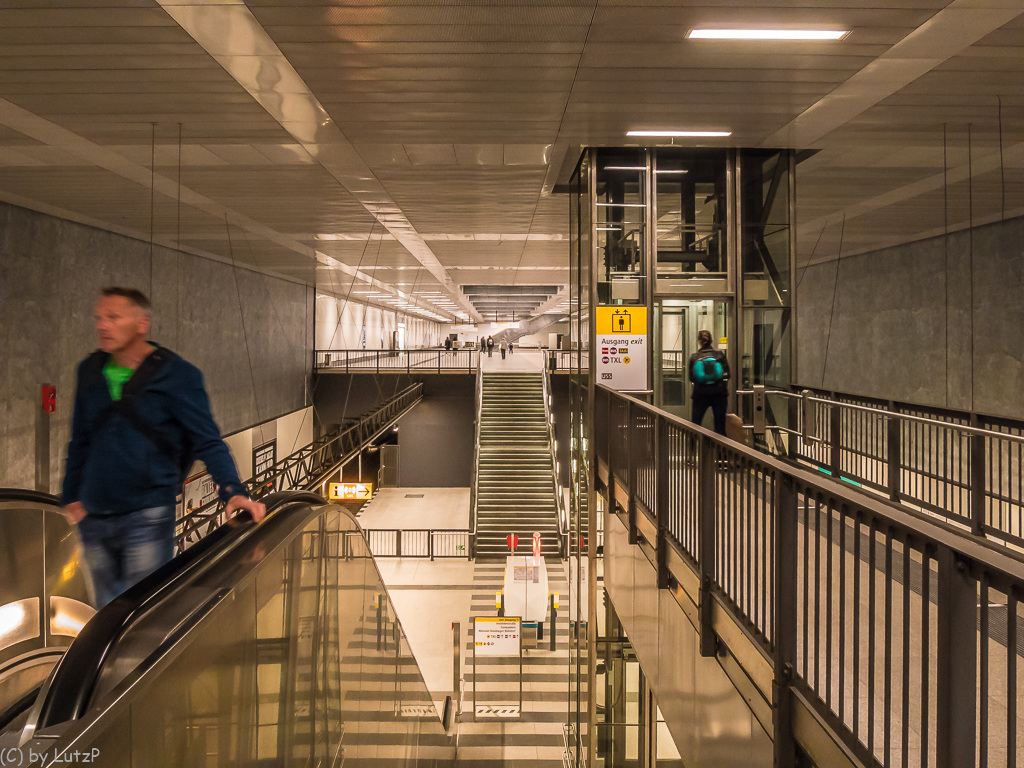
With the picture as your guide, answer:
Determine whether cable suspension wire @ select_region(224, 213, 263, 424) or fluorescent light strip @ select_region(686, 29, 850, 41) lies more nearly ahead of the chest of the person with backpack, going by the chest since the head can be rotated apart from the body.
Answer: the cable suspension wire

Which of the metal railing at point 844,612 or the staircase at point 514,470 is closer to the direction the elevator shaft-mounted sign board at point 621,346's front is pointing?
the metal railing

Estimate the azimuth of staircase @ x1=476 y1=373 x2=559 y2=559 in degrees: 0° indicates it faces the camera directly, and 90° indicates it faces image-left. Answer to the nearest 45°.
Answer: approximately 0°

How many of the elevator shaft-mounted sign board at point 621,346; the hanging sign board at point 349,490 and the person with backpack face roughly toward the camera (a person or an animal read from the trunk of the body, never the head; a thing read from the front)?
2

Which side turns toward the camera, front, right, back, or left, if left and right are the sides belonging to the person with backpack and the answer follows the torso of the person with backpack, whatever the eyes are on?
back

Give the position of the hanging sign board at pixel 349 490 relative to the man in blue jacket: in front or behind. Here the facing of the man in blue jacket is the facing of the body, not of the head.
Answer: behind

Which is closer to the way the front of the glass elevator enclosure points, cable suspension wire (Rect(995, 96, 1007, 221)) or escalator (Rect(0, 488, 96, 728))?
the escalator

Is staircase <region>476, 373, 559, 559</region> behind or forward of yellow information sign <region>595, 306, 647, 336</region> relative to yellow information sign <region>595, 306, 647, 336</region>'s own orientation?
behind

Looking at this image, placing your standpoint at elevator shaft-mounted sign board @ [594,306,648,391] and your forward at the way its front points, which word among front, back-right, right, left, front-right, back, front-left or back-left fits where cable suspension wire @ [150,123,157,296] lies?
right

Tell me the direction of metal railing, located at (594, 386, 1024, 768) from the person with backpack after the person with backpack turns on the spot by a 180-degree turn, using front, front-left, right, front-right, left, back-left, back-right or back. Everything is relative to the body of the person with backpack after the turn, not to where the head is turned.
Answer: front
